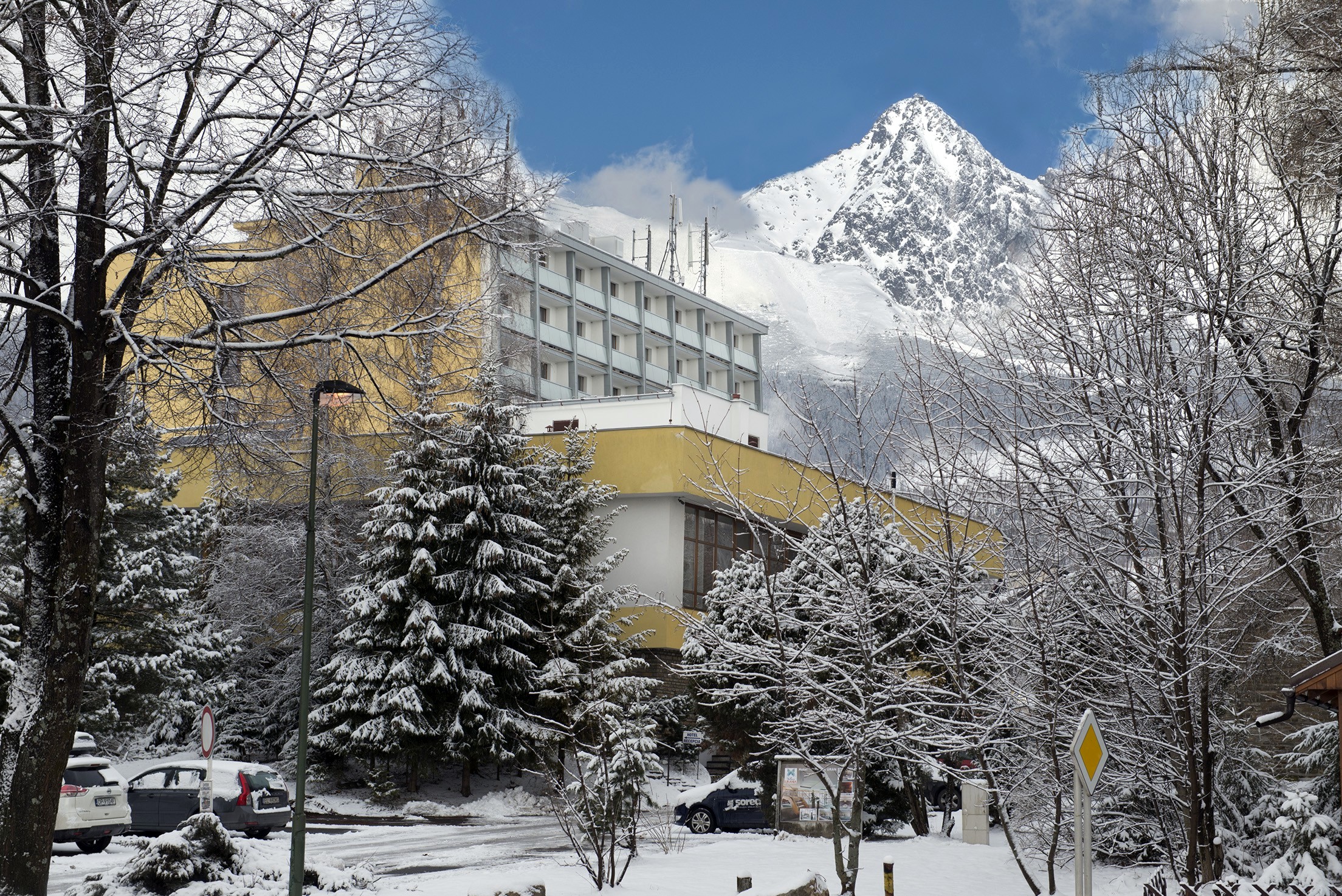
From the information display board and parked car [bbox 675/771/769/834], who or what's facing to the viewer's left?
the parked car

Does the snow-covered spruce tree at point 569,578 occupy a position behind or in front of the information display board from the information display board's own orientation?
behind

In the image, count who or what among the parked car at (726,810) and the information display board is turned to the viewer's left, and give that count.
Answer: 1

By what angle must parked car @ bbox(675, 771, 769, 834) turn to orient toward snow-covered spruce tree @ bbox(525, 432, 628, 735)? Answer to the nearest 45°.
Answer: approximately 45° to its right

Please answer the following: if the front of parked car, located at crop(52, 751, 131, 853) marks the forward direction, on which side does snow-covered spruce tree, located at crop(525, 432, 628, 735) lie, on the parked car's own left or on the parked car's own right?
on the parked car's own right

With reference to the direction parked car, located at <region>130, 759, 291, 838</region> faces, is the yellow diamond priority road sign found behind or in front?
behind

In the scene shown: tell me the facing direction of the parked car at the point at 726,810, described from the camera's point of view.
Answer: facing to the left of the viewer

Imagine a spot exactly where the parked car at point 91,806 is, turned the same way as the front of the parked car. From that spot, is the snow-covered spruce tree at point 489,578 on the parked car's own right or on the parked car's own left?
on the parked car's own right

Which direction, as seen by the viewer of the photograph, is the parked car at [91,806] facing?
facing away from the viewer and to the left of the viewer

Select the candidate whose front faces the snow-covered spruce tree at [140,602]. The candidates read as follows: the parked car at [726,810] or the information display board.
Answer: the parked car

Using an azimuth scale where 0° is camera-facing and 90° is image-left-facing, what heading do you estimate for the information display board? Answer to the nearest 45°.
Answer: approximately 0°

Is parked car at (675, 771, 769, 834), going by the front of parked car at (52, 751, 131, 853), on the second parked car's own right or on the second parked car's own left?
on the second parked car's own right

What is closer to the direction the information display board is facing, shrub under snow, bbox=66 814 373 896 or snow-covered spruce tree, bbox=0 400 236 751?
the shrub under snow
